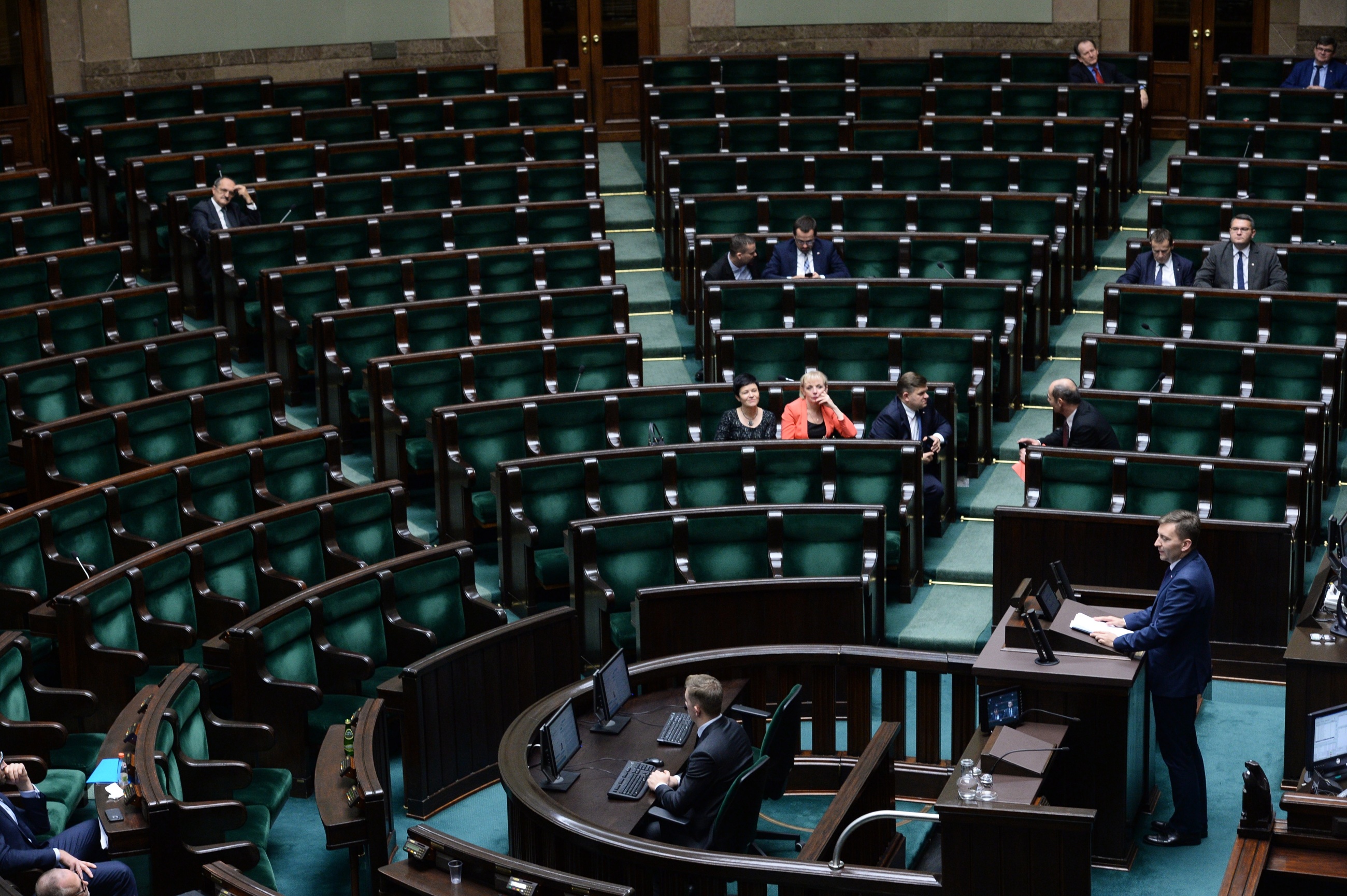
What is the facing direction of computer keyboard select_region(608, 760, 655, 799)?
to the viewer's right

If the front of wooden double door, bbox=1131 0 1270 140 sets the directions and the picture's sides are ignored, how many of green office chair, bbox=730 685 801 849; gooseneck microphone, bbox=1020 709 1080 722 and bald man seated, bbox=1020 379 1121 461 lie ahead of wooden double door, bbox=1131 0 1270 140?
3

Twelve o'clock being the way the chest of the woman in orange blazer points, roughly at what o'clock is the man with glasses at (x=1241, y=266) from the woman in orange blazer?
The man with glasses is roughly at 8 o'clock from the woman in orange blazer.

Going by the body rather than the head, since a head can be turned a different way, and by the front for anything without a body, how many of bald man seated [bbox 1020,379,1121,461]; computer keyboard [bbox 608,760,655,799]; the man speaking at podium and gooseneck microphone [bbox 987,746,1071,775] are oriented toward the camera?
0

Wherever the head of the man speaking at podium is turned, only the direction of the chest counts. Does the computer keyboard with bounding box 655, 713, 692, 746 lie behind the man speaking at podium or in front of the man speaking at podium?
in front

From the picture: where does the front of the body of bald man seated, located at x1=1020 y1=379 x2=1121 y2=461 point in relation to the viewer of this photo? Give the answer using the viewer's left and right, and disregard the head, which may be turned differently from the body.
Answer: facing to the left of the viewer

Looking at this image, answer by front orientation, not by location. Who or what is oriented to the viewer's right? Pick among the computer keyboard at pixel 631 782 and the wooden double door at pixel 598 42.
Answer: the computer keyboard

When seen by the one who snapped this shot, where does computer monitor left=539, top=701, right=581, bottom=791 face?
facing the viewer and to the right of the viewer

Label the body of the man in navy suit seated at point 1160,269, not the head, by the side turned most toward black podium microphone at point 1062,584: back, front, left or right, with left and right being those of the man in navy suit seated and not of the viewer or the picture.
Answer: front

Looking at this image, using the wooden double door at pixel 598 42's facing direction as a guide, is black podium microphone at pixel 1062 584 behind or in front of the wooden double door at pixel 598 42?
in front

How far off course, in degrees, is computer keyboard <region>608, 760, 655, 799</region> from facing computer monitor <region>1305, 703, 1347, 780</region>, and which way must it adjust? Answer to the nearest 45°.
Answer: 0° — it already faces it

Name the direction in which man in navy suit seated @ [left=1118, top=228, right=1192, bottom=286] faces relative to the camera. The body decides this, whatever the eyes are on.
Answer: toward the camera

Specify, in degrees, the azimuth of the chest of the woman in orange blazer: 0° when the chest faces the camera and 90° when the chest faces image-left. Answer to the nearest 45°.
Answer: approximately 0°

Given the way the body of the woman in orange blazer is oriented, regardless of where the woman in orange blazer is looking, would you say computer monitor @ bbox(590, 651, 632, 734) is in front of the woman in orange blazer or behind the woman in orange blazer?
in front

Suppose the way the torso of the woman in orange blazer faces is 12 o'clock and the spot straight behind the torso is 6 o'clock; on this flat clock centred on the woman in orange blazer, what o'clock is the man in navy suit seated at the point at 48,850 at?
The man in navy suit seated is roughly at 1 o'clock from the woman in orange blazer.

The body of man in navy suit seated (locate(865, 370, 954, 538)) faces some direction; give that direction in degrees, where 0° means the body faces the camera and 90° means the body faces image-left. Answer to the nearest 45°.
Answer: approximately 315°

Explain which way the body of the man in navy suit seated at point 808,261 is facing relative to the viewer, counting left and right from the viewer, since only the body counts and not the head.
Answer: facing the viewer

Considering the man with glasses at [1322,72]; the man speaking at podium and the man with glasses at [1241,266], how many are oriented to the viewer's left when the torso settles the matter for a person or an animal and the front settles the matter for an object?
1

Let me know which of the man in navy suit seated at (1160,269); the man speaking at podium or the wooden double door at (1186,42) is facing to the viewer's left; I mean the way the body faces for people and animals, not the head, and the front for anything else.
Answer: the man speaking at podium
